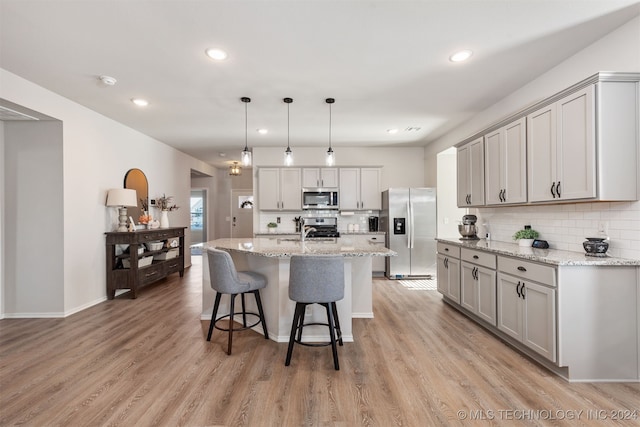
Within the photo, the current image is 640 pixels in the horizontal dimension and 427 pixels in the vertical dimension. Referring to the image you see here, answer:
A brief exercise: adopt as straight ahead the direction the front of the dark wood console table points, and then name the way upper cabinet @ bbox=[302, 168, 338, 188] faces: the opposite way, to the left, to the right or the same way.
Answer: to the right

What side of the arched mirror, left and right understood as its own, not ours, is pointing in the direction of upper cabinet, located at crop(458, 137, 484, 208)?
front

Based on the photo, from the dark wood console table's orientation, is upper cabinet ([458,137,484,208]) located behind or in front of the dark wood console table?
in front

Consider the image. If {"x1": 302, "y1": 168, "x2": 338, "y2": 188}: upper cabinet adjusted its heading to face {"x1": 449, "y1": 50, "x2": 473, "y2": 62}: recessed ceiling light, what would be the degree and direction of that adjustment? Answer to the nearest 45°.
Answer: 0° — it already faces it

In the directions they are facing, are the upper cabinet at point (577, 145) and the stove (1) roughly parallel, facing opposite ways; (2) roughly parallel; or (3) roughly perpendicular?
roughly perpendicular

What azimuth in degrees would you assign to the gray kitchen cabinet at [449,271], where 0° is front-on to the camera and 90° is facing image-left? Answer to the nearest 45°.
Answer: approximately 45°

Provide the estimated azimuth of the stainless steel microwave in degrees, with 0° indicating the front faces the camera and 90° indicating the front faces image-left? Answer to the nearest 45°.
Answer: approximately 0°

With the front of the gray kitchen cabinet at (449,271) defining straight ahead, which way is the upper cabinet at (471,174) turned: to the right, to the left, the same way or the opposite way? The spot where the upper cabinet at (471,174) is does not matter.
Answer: the same way

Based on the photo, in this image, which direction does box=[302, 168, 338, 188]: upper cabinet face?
toward the camera

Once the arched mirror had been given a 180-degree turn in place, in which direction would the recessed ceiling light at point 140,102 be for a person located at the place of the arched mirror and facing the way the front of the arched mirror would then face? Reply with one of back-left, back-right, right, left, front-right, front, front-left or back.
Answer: back-left

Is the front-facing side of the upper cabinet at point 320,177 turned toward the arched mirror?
no

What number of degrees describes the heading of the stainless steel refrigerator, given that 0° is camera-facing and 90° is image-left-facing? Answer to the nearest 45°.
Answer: approximately 0°

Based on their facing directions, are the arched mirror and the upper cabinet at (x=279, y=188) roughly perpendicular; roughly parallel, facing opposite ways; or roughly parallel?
roughly perpendicular

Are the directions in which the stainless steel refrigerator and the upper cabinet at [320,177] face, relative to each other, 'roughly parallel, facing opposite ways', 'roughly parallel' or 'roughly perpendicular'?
roughly parallel

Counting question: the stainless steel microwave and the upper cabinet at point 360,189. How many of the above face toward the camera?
2

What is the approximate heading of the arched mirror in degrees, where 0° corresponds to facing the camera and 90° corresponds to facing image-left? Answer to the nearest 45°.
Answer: approximately 315°

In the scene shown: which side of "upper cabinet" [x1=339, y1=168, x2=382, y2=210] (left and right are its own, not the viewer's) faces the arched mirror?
right

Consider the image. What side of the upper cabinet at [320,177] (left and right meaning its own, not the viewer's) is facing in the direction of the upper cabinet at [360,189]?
left

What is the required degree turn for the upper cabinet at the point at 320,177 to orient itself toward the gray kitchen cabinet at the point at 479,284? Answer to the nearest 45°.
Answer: approximately 45° to its left

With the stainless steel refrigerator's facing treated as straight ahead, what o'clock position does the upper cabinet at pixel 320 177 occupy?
The upper cabinet is roughly at 3 o'clock from the stainless steel refrigerator.
